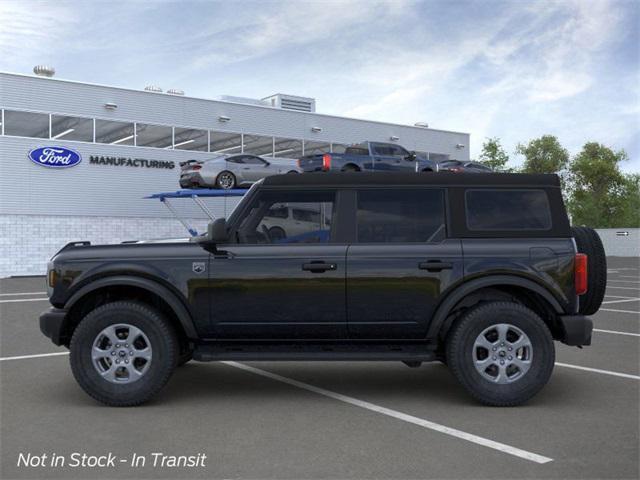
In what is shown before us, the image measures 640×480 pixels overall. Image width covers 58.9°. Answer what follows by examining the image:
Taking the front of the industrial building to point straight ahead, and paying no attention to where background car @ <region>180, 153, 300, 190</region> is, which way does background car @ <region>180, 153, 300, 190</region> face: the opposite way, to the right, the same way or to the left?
to the left

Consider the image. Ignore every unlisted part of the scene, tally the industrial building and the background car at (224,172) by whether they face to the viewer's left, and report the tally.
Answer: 0

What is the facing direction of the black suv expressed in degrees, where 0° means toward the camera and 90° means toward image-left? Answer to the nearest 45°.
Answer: approximately 90°

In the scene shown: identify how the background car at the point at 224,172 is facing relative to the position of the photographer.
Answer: facing away from the viewer and to the right of the viewer

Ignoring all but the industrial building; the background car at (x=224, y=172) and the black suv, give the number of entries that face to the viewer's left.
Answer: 1

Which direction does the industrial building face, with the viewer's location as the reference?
facing the viewer and to the right of the viewer

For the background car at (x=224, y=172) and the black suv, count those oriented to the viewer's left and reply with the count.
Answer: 1

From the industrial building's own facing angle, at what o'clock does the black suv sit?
The black suv is roughly at 1 o'clock from the industrial building.
